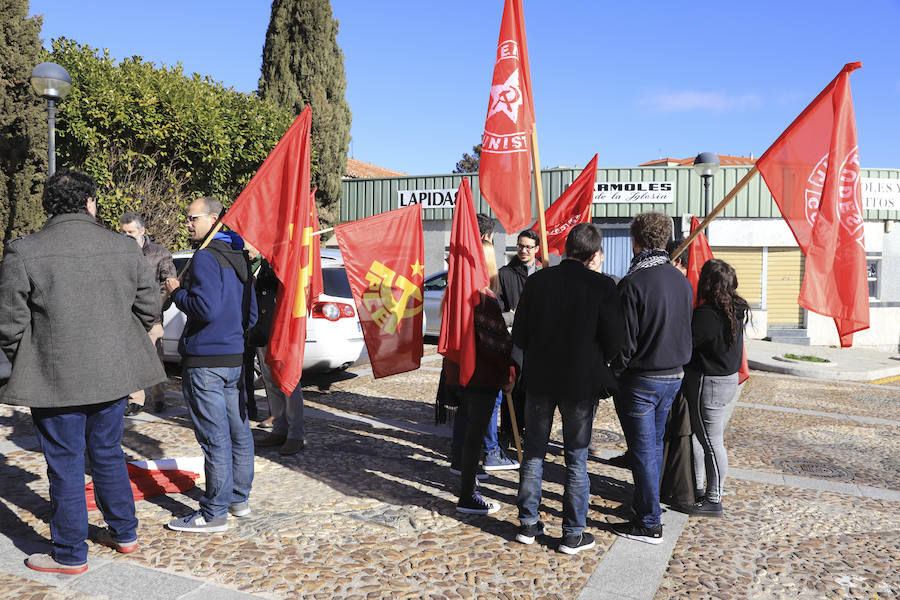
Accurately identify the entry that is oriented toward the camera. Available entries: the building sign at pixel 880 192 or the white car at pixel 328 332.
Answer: the building sign

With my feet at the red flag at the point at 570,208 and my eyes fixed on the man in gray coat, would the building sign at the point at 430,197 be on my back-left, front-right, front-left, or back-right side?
back-right

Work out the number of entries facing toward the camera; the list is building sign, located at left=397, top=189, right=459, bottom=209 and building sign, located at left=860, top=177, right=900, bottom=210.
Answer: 2

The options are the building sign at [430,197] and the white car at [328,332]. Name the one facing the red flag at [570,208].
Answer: the building sign

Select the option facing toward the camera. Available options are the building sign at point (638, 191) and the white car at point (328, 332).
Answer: the building sign

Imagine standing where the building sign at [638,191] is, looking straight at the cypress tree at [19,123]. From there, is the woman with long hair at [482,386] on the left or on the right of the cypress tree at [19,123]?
left

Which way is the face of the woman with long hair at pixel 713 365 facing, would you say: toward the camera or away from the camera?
away from the camera

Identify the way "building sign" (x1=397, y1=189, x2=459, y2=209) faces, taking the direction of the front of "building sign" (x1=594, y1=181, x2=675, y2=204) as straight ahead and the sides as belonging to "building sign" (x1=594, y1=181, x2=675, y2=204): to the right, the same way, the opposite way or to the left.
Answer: the same way

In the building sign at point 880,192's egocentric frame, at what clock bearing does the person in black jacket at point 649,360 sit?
The person in black jacket is roughly at 12 o'clock from the building sign.

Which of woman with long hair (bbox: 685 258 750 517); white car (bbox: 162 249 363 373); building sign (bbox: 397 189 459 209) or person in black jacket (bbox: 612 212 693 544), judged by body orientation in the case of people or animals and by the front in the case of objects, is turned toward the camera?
the building sign

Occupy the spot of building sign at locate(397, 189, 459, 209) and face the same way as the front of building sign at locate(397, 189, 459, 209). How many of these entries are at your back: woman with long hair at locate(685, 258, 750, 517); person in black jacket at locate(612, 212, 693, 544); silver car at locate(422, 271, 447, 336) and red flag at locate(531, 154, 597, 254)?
0

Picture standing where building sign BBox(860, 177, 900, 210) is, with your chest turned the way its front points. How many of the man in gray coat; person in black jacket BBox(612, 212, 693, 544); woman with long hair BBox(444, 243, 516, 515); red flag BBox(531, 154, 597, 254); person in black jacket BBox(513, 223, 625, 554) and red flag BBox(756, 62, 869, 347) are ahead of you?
6

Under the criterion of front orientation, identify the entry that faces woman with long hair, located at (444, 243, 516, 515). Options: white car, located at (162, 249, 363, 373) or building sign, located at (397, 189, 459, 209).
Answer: the building sign

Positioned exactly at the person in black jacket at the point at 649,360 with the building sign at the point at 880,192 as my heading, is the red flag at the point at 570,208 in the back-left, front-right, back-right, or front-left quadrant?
front-left

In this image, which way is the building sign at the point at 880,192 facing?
toward the camera

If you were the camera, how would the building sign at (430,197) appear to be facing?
facing the viewer

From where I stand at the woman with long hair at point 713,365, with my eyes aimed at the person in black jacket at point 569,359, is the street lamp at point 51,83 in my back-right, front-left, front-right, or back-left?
front-right

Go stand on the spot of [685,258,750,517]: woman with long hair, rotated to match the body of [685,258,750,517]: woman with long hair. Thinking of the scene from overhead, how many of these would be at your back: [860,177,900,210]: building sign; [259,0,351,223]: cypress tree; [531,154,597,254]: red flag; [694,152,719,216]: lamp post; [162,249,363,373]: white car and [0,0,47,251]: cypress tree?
0

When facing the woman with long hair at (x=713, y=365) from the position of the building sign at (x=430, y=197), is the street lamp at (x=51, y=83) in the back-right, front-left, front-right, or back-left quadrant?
front-right

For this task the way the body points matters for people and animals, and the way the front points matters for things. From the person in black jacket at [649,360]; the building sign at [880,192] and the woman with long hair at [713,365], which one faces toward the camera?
the building sign

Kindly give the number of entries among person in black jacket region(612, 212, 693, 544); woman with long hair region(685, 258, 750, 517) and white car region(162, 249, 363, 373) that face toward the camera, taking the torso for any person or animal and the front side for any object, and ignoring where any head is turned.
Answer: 0

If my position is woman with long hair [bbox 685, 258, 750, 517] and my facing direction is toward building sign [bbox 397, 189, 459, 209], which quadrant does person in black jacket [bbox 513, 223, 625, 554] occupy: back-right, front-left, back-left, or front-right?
back-left

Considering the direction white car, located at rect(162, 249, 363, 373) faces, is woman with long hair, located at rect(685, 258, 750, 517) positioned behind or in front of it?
behind
